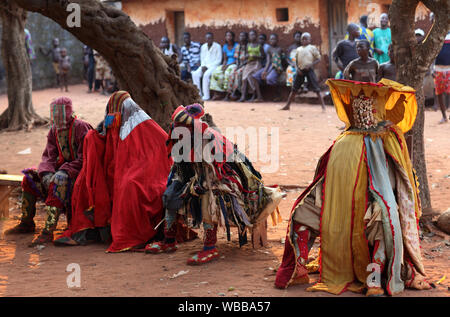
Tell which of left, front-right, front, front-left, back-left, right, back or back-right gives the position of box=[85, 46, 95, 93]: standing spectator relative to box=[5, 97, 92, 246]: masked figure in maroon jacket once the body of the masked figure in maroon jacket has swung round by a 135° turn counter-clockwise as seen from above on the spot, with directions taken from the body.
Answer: left

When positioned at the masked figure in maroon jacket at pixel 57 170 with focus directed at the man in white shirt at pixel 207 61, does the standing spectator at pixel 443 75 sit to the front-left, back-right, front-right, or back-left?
front-right

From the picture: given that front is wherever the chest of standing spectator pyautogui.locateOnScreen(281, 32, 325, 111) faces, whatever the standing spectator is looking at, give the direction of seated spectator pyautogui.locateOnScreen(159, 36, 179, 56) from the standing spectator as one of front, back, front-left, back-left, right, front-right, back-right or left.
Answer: back-right

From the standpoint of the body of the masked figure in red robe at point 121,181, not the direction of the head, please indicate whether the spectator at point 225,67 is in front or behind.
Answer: behind

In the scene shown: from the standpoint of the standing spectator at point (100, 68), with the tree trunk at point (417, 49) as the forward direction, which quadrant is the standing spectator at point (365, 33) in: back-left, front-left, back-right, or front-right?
front-left

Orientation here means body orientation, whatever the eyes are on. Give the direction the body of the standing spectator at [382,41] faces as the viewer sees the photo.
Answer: toward the camera

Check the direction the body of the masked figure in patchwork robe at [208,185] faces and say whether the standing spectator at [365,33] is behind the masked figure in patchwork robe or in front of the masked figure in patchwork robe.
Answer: behind

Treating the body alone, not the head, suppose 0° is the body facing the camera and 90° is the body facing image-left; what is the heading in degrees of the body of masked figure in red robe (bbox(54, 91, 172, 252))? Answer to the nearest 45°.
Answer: approximately 45°

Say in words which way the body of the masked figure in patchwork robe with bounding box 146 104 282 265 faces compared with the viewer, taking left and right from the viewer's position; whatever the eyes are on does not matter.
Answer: facing the viewer and to the left of the viewer

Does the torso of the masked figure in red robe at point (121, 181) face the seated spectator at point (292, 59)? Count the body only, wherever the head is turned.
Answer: no

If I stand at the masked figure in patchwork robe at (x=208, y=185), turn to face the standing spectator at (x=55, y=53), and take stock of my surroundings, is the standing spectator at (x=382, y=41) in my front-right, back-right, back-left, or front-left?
front-right

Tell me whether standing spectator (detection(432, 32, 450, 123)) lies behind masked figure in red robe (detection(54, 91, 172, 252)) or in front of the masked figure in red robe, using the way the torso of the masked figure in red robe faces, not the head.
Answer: behind

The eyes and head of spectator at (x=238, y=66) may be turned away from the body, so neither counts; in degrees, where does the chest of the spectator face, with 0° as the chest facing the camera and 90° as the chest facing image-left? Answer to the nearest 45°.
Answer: approximately 45°

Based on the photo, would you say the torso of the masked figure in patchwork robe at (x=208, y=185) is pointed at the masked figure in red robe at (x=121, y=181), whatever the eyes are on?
no

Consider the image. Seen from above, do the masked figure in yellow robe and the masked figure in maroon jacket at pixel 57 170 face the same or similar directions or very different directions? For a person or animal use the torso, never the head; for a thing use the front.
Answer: same or similar directions

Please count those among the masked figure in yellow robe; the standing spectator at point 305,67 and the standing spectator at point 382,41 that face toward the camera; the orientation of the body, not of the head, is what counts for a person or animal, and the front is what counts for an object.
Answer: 3

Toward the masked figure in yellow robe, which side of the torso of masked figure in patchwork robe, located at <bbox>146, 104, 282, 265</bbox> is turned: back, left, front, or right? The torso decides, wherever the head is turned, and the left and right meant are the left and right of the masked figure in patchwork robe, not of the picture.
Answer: left

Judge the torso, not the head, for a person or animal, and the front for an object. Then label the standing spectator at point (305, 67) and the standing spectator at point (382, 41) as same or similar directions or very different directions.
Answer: same or similar directions

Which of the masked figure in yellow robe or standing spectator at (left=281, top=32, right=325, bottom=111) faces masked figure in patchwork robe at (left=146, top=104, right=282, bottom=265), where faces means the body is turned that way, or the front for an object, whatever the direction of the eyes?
the standing spectator
